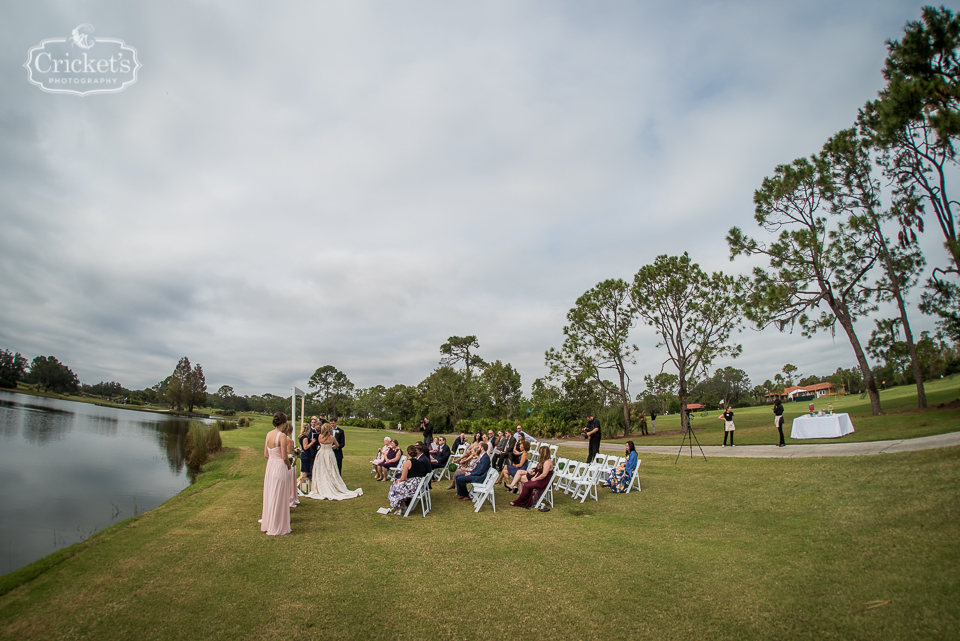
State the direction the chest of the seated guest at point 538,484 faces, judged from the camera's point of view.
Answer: to the viewer's left

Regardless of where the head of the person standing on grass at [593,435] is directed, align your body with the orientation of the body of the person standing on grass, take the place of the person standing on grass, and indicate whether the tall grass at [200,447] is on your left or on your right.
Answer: on your right

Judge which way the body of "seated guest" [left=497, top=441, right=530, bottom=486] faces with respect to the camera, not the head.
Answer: to the viewer's left

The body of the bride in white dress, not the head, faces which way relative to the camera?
away from the camera

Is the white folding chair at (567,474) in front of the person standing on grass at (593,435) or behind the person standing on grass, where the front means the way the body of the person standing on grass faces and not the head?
in front

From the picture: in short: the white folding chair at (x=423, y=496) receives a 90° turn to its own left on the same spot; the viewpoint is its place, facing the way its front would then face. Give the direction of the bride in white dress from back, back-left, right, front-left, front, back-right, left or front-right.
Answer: back-right

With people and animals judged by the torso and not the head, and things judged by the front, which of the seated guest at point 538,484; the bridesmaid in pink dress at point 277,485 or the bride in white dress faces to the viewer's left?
the seated guest

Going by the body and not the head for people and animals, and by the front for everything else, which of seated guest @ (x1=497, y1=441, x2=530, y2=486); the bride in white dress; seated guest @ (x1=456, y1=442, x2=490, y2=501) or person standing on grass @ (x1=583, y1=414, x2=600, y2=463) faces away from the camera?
the bride in white dress

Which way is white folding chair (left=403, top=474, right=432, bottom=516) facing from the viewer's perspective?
to the viewer's left

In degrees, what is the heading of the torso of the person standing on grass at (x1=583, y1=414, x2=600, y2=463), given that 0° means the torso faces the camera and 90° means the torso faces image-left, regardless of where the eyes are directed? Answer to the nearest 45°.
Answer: approximately 45°

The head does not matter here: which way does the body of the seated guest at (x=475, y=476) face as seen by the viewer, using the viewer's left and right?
facing to the left of the viewer

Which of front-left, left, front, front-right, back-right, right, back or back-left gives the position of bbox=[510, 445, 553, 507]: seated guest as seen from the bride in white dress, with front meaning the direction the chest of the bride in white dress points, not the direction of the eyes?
back-right
